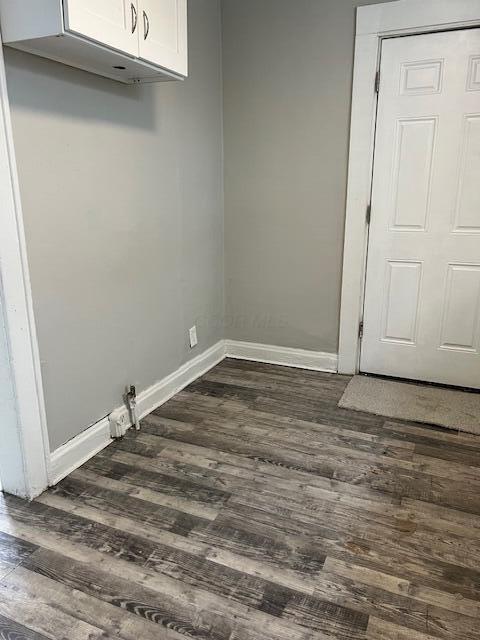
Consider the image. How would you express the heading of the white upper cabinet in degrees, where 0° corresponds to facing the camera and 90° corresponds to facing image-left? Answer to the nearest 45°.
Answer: approximately 315°

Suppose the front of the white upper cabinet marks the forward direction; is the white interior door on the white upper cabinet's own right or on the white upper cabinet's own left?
on the white upper cabinet's own left
